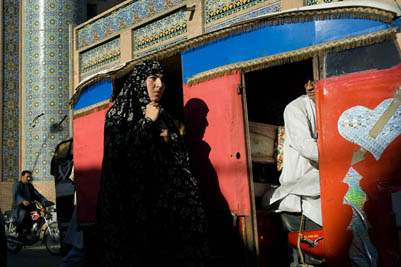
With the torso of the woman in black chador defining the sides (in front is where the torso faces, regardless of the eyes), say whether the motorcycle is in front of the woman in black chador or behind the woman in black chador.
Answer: behind

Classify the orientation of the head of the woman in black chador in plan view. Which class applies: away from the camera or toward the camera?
toward the camera

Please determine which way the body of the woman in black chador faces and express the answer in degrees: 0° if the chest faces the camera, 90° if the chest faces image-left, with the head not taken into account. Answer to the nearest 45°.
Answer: approximately 315°

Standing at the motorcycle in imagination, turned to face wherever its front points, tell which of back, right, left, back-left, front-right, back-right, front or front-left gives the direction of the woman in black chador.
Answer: front-right

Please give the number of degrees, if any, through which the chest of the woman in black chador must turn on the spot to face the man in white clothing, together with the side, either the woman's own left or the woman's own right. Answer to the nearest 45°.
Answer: approximately 45° to the woman's own left

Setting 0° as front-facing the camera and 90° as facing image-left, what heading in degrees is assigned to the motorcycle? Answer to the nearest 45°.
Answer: approximately 315°

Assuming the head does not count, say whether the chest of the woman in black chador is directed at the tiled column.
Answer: no

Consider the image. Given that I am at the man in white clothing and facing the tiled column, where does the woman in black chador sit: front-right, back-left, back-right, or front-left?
front-left

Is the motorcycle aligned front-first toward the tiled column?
no

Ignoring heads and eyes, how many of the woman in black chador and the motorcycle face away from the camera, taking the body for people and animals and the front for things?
0
